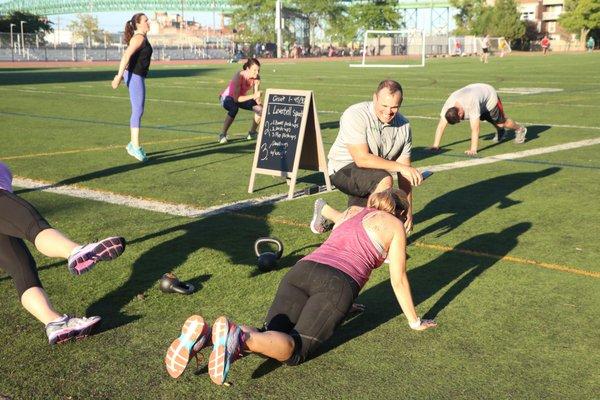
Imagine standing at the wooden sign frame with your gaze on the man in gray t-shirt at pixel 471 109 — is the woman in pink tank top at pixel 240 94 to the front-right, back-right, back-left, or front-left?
front-left

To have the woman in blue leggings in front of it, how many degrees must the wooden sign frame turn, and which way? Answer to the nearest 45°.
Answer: approximately 90° to its right

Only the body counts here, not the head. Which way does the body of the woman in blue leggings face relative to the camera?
to the viewer's right

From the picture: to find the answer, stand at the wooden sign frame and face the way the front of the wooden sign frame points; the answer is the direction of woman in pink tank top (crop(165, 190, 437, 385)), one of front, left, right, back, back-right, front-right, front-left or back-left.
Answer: front-left

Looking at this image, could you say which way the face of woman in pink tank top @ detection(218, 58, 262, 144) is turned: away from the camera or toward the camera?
toward the camera

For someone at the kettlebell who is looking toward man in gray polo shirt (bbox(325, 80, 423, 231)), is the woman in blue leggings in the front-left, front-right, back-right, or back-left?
front-left

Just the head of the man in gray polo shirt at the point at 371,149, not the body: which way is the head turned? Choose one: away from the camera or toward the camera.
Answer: toward the camera

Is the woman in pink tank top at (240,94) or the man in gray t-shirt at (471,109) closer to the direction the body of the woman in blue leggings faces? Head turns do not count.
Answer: the man in gray t-shirt

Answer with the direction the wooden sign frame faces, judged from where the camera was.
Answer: facing the viewer and to the left of the viewer

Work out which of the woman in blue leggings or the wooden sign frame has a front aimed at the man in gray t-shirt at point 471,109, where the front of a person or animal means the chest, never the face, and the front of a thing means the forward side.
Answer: the woman in blue leggings

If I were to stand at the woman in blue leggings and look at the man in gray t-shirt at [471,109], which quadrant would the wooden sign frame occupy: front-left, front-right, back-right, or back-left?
front-right

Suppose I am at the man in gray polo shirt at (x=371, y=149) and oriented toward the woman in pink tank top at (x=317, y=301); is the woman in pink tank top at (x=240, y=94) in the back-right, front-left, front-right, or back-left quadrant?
back-right

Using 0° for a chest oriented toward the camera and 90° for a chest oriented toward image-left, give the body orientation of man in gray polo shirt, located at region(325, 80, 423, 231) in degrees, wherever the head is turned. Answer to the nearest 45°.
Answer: approximately 315°
